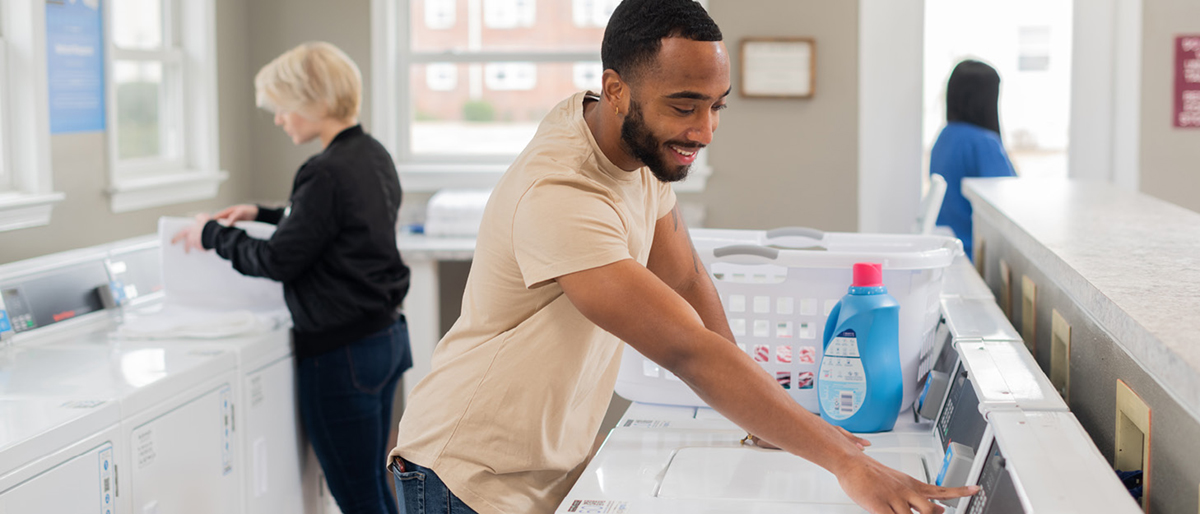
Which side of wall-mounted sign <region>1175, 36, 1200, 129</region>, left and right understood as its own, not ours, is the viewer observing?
front

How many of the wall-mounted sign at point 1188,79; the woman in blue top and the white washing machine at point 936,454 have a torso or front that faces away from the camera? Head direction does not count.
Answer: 1

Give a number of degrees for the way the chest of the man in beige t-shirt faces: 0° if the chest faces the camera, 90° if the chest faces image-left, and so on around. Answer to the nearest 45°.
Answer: approximately 315°

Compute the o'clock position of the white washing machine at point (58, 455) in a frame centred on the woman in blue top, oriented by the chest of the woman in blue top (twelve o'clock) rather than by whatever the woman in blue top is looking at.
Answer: The white washing machine is roughly at 7 o'clock from the woman in blue top.

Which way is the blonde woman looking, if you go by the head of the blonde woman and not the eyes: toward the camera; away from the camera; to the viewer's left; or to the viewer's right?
to the viewer's left

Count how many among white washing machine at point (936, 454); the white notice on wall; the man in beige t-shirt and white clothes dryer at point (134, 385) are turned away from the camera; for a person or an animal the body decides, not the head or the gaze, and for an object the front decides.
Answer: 0

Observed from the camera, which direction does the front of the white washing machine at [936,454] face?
facing to the left of the viewer

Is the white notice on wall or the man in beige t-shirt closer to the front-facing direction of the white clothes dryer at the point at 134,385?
the man in beige t-shirt

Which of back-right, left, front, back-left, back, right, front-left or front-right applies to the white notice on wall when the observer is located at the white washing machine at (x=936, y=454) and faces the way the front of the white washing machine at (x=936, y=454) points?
right

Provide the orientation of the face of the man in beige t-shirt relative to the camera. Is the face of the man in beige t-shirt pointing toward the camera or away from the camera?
toward the camera

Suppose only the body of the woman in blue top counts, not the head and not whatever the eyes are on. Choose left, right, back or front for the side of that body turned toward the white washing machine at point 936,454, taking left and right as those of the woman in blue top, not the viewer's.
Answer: back

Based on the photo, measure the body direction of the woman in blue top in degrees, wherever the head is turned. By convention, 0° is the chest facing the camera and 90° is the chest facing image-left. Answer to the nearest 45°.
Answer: approximately 180°

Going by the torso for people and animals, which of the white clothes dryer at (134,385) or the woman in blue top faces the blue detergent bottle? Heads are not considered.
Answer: the white clothes dryer

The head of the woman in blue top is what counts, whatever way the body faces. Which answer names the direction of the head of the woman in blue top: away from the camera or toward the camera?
away from the camera

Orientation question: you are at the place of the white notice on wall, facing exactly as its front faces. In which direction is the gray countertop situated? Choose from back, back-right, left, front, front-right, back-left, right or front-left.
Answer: front

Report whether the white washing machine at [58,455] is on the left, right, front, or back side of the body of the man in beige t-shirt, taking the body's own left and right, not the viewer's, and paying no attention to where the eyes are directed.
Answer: back

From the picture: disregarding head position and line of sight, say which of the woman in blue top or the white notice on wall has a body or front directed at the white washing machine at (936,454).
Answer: the white notice on wall
